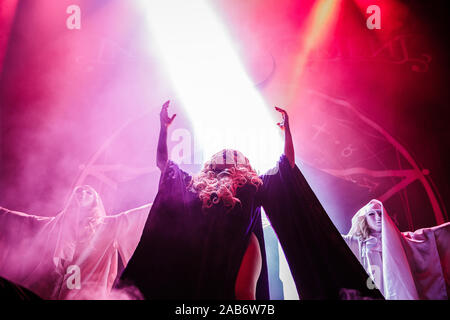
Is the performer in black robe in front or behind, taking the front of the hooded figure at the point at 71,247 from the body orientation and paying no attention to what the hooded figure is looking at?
in front

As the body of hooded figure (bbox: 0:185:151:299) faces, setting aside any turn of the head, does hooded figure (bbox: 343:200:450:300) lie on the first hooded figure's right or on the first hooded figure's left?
on the first hooded figure's left

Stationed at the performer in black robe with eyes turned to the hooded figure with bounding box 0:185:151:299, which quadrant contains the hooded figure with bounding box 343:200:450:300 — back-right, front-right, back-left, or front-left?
back-right

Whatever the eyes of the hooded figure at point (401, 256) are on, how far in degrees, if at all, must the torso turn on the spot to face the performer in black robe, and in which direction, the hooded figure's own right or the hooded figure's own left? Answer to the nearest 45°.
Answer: approximately 45° to the hooded figure's own right

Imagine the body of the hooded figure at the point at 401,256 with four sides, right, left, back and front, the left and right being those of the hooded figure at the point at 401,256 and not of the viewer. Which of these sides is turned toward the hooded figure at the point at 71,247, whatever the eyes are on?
right
